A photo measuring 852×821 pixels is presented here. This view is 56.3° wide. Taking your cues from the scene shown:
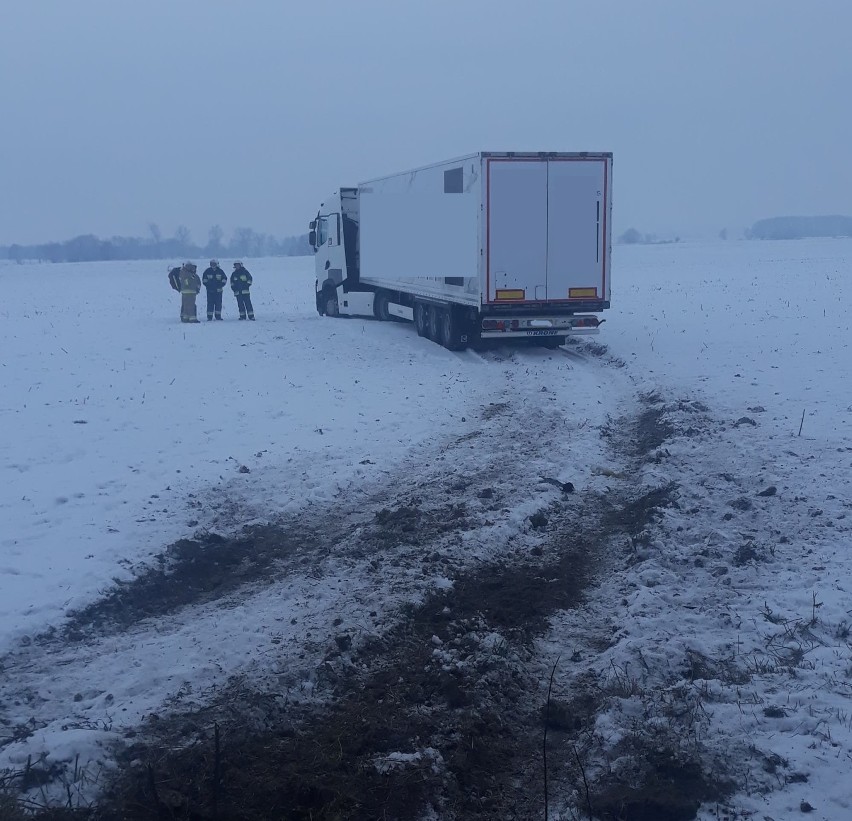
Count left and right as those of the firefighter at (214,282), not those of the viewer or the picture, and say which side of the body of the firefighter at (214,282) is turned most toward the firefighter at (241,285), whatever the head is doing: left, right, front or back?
left

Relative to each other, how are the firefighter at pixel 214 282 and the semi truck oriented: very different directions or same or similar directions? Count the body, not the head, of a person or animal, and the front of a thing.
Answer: very different directions

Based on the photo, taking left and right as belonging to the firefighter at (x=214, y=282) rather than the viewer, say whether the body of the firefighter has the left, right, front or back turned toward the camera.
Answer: front

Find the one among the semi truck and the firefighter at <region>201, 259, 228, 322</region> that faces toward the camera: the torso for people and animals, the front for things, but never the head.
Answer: the firefighter

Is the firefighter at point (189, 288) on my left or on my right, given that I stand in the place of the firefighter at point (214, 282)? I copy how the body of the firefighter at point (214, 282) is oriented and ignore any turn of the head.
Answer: on my right

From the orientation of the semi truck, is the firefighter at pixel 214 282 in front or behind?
in front

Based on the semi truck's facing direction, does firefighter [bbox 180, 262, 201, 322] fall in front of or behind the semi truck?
in front

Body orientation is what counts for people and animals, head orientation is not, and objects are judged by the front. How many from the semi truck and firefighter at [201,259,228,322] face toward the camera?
1

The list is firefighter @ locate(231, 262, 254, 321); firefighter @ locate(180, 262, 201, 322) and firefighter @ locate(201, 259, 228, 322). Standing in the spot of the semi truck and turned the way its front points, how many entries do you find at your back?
0

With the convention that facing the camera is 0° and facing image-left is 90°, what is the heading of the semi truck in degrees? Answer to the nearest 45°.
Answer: approximately 135°

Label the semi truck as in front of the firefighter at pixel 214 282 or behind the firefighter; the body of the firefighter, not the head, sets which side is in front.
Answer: in front
